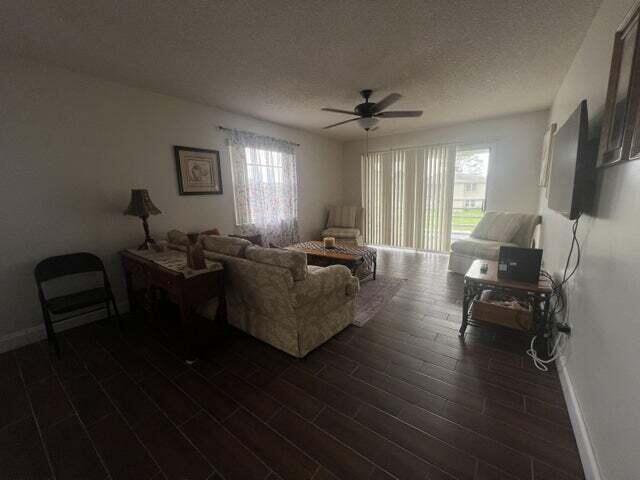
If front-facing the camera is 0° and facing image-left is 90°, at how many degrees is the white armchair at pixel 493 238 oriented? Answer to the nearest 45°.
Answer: approximately 45°

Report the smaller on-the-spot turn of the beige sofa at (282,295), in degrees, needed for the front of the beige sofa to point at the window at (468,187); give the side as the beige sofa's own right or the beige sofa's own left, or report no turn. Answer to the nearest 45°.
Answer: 0° — it already faces it

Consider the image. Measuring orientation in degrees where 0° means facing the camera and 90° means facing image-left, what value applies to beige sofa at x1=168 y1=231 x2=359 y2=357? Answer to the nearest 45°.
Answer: approximately 225°

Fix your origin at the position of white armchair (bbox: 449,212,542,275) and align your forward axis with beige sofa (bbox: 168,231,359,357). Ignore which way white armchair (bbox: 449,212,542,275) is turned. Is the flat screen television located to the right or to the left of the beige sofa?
left
